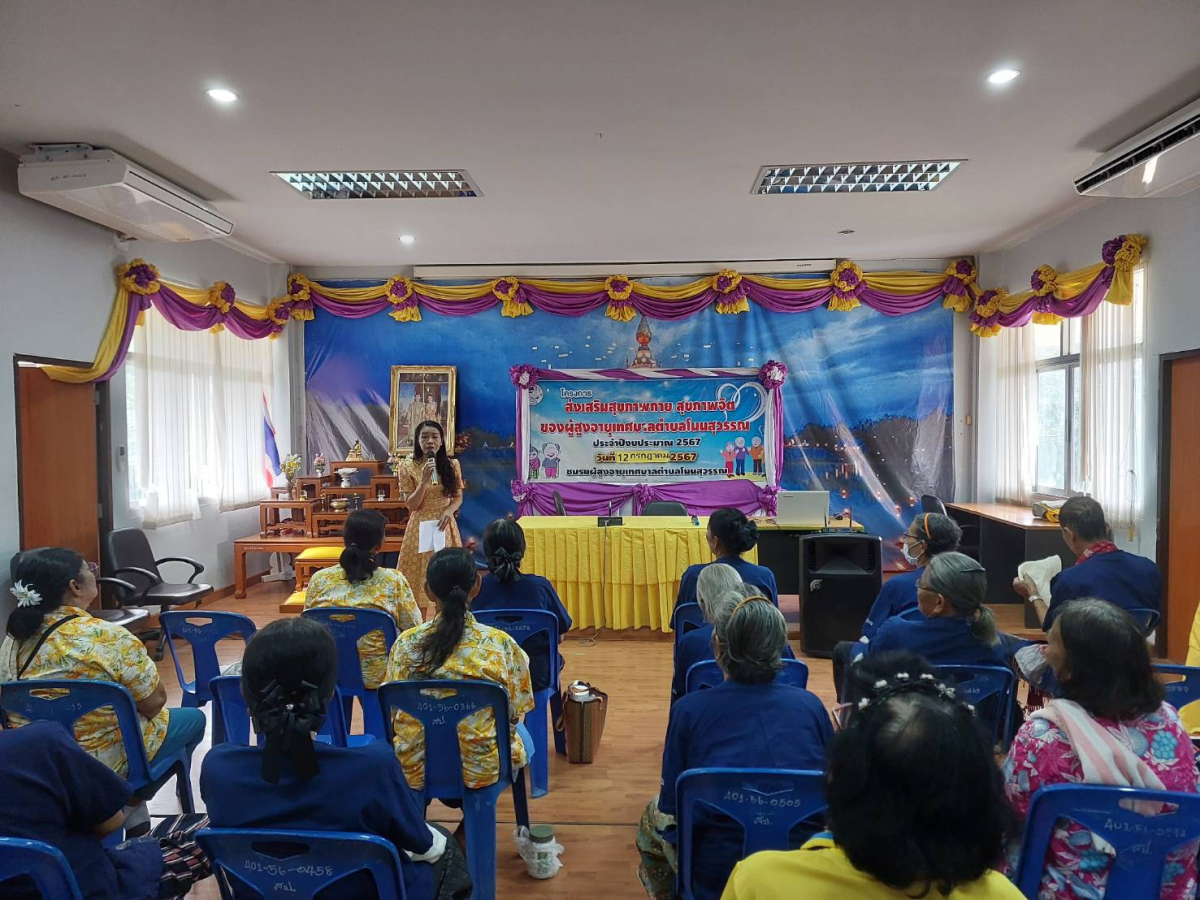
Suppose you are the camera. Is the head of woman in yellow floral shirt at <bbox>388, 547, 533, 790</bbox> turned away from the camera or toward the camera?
away from the camera

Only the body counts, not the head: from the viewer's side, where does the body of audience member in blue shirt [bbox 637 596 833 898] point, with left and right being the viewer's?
facing away from the viewer

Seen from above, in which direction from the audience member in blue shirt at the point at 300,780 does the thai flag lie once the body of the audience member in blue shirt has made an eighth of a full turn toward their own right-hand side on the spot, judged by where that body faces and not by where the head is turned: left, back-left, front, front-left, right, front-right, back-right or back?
front-left

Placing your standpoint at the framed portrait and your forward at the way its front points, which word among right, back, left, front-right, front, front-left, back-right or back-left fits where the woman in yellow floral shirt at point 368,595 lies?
front

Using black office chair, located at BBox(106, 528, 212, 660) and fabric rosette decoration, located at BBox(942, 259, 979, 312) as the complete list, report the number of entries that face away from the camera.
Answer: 0

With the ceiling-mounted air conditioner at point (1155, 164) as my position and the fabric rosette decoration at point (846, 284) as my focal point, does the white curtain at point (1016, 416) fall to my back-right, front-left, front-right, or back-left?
front-right

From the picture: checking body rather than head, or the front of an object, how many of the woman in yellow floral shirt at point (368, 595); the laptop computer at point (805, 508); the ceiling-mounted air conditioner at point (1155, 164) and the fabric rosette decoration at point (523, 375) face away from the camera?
2

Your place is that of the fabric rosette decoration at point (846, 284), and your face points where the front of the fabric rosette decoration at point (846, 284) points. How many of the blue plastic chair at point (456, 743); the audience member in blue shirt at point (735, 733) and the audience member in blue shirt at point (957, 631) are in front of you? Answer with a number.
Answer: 3

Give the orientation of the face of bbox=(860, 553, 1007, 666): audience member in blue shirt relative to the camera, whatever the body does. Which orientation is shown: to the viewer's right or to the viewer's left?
to the viewer's left

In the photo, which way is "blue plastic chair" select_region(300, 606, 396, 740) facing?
away from the camera

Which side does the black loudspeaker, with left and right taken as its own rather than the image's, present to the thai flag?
right

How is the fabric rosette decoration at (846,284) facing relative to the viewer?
toward the camera

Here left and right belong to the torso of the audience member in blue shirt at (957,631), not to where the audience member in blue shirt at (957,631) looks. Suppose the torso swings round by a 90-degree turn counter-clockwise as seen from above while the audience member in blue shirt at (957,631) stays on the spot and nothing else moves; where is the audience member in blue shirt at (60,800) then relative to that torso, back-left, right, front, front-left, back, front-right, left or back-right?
front

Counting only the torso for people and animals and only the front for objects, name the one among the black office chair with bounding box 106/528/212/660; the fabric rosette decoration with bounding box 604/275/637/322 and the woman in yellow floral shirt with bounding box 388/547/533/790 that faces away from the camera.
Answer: the woman in yellow floral shirt

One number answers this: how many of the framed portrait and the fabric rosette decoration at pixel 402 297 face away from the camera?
0

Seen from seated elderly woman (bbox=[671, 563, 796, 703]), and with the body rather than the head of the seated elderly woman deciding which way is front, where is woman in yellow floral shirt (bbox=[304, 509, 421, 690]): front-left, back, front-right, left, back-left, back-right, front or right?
left

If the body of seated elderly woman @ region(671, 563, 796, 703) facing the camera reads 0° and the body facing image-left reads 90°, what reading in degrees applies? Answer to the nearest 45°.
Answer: approximately 180°

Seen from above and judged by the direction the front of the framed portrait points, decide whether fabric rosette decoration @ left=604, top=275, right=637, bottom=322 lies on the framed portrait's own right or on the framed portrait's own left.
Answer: on the framed portrait's own left

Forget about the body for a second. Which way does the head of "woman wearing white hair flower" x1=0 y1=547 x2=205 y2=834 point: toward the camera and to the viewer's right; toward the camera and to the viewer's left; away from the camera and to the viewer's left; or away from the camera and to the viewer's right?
away from the camera and to the viewer's right

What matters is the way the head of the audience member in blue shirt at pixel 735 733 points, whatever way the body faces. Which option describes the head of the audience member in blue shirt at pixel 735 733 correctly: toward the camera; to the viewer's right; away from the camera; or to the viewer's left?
away from the camera

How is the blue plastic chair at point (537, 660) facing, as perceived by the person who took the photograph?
facing away from the viewer
